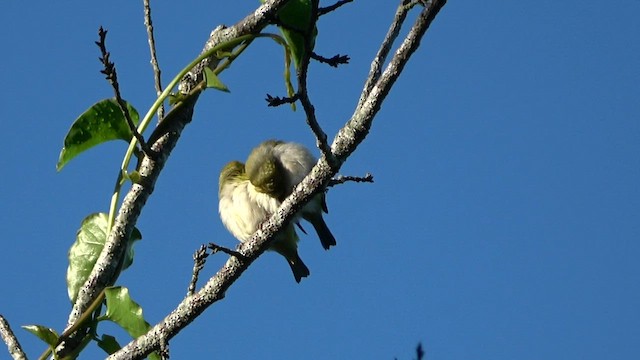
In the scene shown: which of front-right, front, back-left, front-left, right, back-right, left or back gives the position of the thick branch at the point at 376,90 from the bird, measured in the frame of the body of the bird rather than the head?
front-left

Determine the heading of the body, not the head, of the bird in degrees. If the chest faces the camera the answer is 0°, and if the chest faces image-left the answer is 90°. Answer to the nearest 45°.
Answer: approximately 45°
